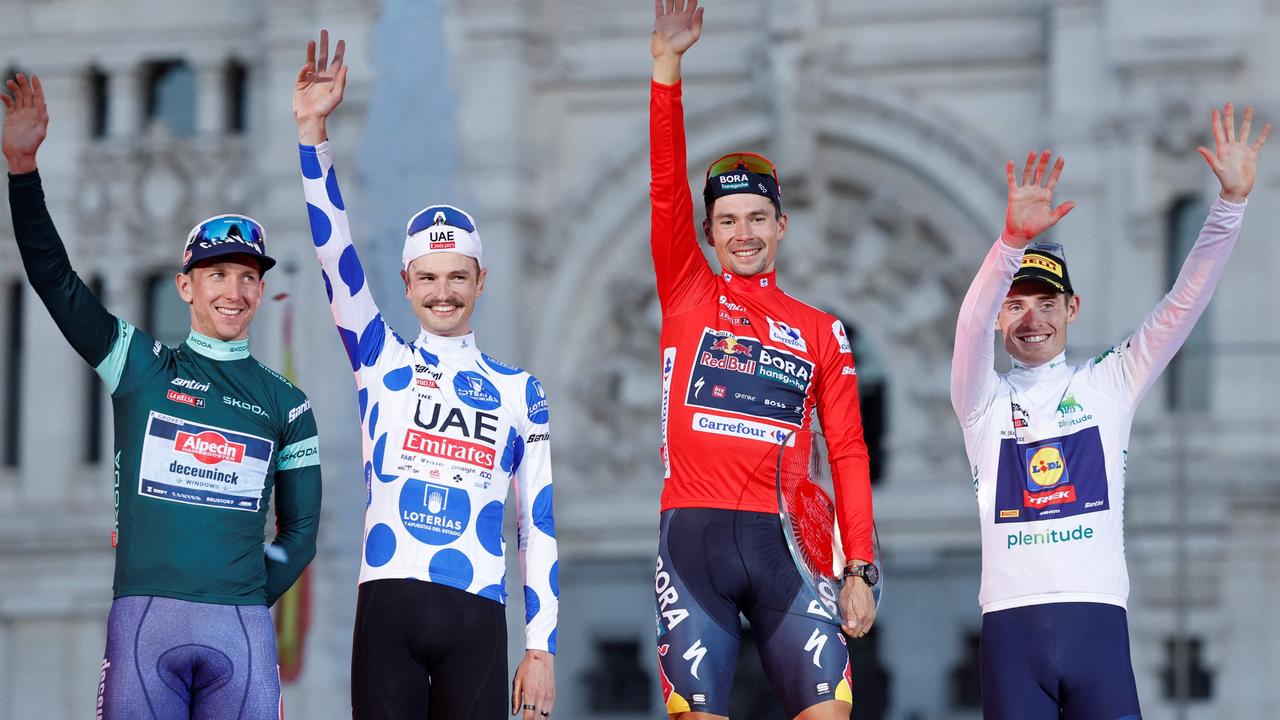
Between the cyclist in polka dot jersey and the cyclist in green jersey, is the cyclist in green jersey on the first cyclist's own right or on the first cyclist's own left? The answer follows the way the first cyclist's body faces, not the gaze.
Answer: on the first cyclist's own right

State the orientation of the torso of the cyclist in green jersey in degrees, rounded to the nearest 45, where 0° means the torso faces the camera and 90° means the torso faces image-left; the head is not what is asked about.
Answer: approximately 0°

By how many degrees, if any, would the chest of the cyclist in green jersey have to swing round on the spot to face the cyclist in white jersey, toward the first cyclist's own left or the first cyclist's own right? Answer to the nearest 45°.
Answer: approximately 90° to the first cyclist's own left

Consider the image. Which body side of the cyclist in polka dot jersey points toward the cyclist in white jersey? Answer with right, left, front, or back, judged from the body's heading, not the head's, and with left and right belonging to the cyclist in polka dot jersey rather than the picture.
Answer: left

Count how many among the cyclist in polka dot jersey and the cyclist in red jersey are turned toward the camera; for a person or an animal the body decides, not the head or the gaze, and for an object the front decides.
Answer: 2

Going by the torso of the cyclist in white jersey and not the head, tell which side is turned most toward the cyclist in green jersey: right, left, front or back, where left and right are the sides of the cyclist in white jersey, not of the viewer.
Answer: right

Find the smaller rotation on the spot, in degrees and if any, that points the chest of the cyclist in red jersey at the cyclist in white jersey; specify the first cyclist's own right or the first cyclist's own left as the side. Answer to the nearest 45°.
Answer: approximately 90° to the first cyclist's own left
